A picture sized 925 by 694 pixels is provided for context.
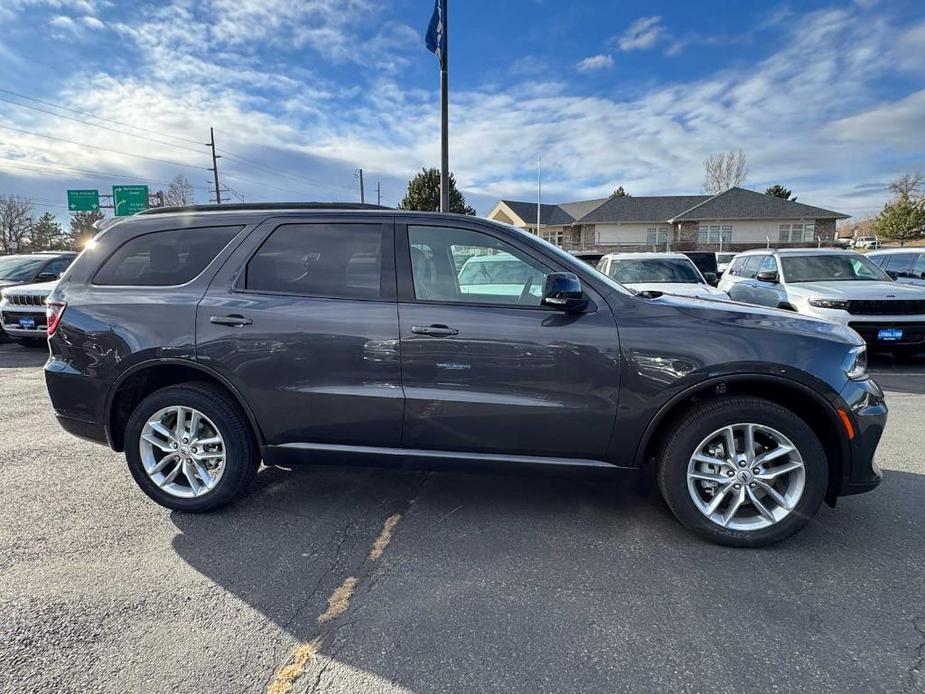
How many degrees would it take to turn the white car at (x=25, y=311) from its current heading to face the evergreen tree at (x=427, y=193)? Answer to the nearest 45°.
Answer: approximately 135° to its left

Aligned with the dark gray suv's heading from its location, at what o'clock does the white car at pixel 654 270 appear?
The white car is roughly at 10 o'clock from the dark gray suv.

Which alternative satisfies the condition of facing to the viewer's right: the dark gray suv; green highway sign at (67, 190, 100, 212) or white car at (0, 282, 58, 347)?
the dark gray suv

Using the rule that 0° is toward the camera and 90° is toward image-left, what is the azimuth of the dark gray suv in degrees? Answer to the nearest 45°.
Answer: approximately 270°

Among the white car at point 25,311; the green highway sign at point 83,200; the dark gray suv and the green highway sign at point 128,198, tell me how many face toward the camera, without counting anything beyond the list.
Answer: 3

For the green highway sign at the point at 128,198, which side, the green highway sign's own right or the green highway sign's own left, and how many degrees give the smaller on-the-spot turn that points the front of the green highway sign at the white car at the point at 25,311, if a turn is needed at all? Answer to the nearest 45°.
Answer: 0° — it already faces it

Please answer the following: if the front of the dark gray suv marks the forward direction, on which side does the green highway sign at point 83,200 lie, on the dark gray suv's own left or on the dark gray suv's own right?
on the dark gray suv's own left

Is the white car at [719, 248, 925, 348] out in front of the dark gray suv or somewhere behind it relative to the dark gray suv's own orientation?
in front
